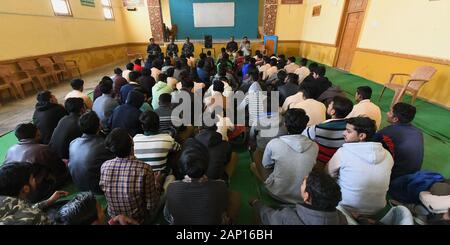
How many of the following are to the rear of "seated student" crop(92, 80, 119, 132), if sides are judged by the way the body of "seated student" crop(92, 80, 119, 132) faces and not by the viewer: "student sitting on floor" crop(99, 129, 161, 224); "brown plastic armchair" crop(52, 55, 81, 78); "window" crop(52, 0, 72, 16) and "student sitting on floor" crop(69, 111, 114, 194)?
2

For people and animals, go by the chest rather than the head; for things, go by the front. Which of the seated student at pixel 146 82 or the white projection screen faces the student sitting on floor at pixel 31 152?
the white projection screen

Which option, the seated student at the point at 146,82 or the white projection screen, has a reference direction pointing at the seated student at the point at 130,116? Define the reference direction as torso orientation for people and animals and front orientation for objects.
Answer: the white projection screen

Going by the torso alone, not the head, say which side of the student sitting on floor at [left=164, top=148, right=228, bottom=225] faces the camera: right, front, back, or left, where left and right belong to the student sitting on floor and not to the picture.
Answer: back

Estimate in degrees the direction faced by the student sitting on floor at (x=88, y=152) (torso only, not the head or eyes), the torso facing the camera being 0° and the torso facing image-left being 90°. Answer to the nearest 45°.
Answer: approximately 225°

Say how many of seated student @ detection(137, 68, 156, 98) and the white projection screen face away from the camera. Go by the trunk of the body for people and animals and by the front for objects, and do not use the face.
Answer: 1

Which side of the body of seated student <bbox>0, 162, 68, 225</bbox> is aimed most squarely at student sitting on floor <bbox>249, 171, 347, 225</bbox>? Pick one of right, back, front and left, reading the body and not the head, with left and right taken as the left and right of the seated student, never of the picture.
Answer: right

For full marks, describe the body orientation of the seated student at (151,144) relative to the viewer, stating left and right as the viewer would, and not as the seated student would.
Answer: facing away from the viewer

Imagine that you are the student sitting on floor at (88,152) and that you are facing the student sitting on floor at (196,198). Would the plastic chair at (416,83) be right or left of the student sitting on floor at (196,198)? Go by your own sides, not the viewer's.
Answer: left

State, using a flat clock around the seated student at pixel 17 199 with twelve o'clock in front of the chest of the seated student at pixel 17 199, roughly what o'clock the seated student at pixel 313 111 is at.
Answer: the seated student at pixel 313 111 is roughly at 2 o'clock from the seated student at pixel 17 199.

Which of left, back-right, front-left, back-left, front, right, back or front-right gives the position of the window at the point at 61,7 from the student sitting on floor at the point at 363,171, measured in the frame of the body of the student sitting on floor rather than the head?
front-left

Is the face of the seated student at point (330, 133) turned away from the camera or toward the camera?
away from the camera

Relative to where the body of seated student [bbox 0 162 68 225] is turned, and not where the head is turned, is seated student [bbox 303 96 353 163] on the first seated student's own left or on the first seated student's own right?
on the first seated student's own right

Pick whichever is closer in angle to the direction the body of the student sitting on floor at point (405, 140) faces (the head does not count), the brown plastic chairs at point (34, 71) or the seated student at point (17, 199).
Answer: the brown plastic chairs
